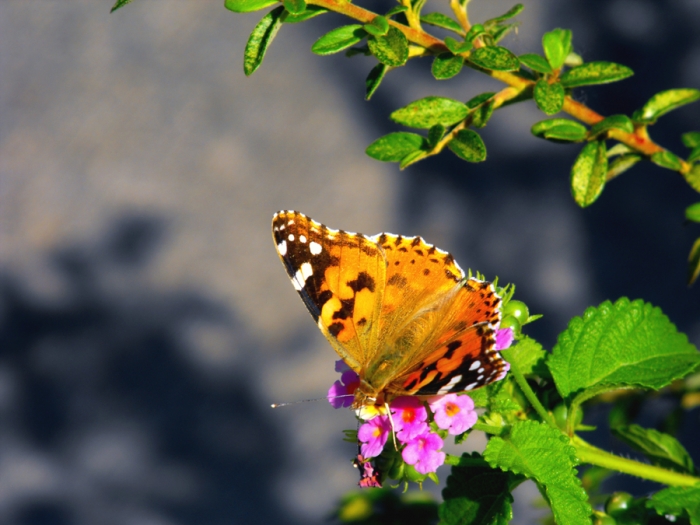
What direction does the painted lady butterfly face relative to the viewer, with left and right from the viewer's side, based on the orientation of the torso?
facing the viewer and to the left of the viewer
